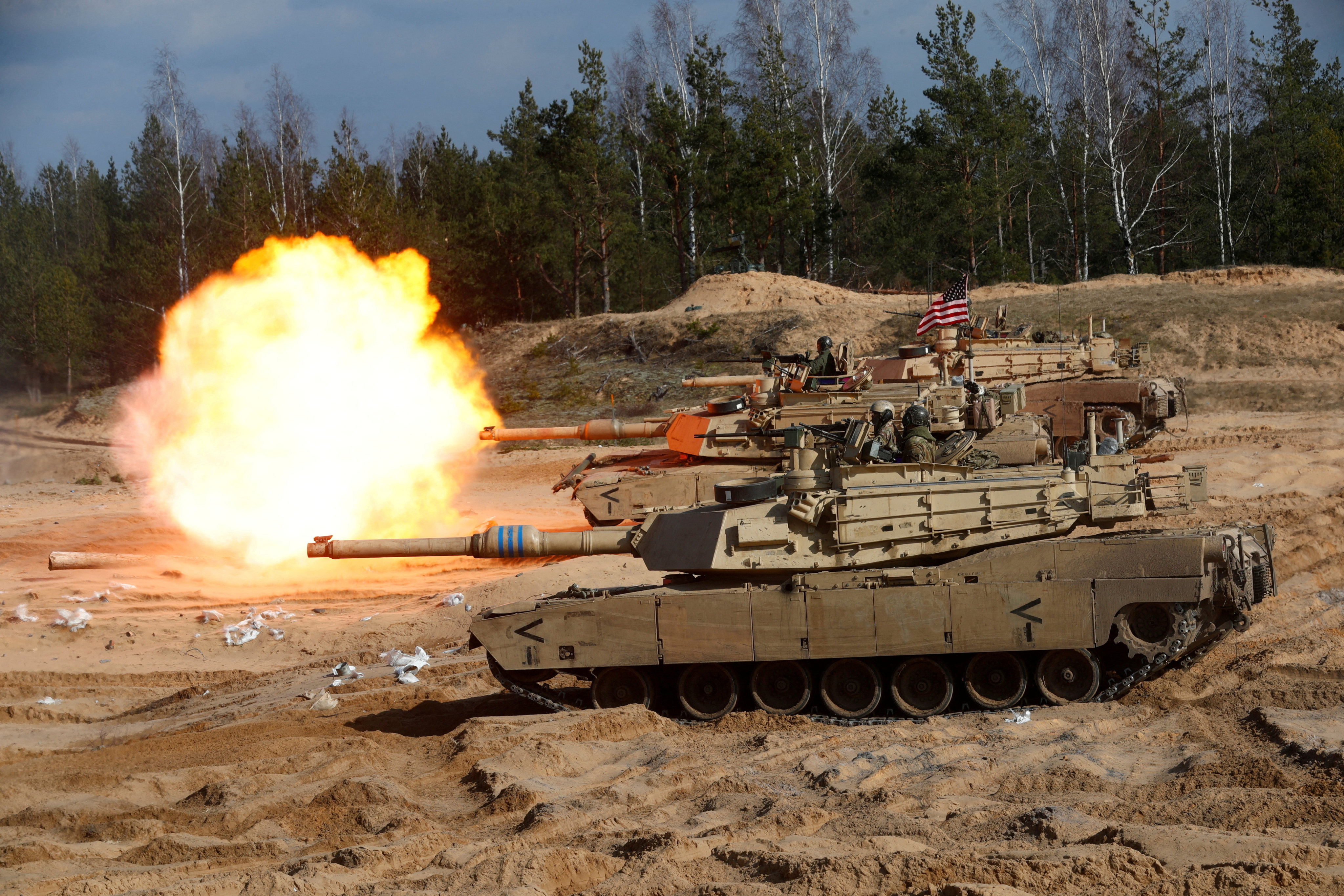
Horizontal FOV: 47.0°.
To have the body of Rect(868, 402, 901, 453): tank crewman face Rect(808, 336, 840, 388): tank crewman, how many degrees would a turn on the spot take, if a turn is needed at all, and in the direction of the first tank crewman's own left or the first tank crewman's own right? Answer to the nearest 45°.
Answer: approximately 90° to the first tank crewman's own right

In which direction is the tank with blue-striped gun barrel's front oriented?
to the viewer's left

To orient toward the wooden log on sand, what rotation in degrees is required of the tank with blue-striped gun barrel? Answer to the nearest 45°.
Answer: approximately 45° to its right

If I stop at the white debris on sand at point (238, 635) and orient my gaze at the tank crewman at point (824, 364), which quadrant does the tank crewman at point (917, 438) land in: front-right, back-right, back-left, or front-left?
front-right

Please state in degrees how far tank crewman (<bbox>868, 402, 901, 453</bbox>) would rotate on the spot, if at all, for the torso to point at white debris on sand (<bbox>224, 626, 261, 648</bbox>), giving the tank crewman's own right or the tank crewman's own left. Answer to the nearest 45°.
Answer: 0° — they already face it

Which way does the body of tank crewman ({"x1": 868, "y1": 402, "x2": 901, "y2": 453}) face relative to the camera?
to the viewer's left

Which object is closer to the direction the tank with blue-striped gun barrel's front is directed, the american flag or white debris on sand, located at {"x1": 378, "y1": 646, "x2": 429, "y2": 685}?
the white debris on sand

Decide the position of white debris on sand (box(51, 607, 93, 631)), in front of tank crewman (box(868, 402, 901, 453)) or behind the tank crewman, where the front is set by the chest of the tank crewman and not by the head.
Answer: in front

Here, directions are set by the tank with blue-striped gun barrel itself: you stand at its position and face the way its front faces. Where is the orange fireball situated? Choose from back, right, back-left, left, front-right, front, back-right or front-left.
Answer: front-right

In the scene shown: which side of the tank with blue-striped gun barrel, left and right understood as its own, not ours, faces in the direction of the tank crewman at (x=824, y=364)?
right

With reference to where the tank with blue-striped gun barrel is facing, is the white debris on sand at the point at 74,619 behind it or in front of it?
in front
